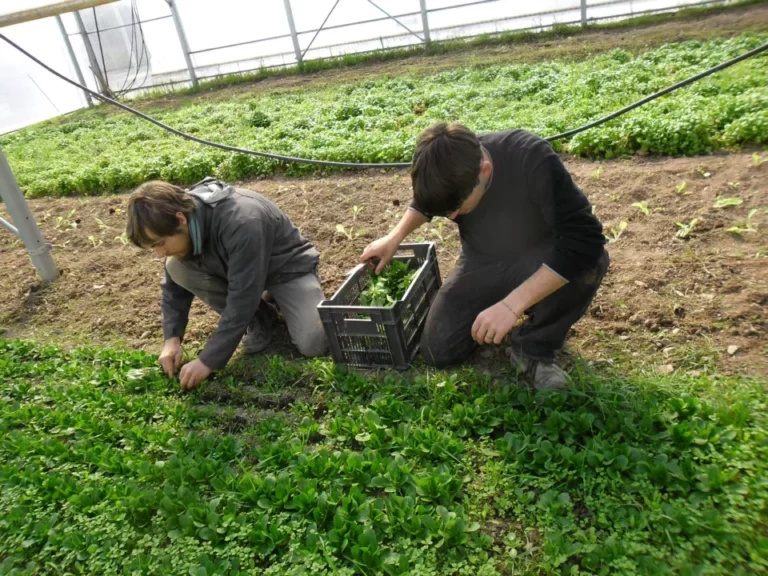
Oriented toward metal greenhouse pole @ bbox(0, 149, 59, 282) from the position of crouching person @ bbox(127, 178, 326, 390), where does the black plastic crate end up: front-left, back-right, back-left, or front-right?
back-right

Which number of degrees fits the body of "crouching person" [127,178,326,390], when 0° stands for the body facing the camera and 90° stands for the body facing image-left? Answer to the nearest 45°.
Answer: approximately 45°

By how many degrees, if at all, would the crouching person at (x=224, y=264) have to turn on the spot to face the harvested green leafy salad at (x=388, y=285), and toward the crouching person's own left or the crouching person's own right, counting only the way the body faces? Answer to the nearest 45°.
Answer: approximately 135° to the crouching person's own left

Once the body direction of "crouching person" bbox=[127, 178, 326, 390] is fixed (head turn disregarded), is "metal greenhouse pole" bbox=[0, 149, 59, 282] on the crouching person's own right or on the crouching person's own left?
on the crouching person's own right
